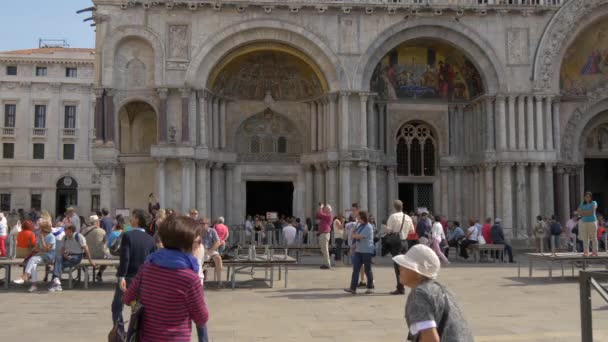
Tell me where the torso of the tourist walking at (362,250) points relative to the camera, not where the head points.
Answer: to the viewer's left

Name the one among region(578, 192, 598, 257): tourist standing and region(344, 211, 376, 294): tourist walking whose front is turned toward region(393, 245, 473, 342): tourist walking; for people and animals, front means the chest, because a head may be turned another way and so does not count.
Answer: region(578, 192, 598, 257): tourist standing

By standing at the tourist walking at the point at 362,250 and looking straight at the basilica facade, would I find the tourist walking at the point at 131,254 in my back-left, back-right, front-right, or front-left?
back-left

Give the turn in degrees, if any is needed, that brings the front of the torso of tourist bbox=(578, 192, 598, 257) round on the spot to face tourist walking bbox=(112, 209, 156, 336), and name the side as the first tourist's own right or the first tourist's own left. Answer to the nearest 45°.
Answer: approximately 45° to the first tourist's own right

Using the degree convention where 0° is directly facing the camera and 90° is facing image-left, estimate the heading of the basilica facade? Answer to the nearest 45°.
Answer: approximately 0°

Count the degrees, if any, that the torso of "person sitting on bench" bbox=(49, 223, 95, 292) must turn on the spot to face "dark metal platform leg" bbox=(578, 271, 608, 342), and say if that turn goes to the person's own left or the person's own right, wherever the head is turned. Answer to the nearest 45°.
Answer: approximately 90° to the person's own left

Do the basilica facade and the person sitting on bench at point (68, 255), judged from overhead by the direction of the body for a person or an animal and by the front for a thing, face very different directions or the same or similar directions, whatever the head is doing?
same or similar directions

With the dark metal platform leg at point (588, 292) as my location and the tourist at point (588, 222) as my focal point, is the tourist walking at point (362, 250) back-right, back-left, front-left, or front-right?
front-left

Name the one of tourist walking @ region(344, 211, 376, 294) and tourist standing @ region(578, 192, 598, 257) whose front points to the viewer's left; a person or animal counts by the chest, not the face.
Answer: tourist walking @ region(344, 211, 376, 294)

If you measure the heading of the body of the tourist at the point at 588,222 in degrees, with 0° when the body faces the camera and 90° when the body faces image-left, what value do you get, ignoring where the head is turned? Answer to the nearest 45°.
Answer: approximately 0°

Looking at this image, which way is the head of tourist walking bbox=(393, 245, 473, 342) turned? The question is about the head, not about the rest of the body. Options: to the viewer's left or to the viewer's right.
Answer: to the viewer's left

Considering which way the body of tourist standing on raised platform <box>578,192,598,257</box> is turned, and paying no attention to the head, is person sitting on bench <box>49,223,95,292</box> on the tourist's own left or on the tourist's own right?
on the tourist's own right

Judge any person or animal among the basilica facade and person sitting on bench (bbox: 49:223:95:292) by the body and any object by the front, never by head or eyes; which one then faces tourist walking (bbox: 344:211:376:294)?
the basilica facade

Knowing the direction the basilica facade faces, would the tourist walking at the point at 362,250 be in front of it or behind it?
in front

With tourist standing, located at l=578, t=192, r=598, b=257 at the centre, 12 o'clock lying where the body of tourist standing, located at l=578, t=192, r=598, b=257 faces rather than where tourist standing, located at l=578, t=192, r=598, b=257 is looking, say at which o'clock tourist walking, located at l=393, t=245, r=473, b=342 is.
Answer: tourist walking, located at l=393, t=245, r=473, b=342 is roughly at 12 o'clock from tourist standing, located at l=578, t=192, r=598, b=257.

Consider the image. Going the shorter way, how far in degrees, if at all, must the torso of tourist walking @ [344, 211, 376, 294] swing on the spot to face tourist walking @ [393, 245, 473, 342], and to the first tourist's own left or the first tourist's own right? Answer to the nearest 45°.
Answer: approximately 90° to the first tourist's own left

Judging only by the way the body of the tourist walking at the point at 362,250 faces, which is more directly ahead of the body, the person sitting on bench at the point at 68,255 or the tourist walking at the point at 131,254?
the person sitting on bench

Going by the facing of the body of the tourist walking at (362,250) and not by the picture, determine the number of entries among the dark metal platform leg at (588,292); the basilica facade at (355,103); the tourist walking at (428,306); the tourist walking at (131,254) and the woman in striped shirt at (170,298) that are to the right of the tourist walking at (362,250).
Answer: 1

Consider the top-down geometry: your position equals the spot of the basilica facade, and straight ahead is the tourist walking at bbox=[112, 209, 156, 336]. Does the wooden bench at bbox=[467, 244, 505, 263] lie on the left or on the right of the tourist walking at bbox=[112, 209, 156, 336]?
left

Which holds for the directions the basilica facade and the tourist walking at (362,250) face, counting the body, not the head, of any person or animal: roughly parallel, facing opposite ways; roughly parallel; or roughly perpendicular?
roughly perpendicular
